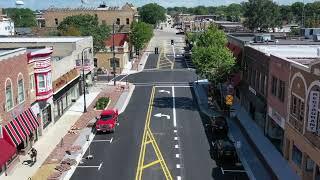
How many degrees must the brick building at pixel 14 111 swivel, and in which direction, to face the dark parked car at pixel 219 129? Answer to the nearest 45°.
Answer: approximately 45° to its left

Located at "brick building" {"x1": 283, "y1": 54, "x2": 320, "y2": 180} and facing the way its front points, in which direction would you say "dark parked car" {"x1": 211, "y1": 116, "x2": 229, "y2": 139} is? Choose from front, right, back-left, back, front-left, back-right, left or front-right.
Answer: right

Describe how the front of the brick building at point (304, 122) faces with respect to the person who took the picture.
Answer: facing the viewer and to the left of the viewer

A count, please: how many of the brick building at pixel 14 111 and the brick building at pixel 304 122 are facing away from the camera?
0

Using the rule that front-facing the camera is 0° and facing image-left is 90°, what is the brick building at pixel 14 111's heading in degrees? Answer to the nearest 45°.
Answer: approximately 315°

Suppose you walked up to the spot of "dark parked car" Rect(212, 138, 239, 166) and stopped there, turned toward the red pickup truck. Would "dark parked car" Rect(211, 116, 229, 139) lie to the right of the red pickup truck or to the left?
right

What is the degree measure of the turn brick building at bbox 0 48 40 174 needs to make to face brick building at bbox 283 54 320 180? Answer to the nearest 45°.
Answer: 0° — it already faces it

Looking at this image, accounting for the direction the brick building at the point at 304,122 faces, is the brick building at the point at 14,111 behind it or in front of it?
in front

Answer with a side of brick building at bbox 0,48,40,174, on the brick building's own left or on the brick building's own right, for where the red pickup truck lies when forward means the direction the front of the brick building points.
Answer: on the brick building's own left
